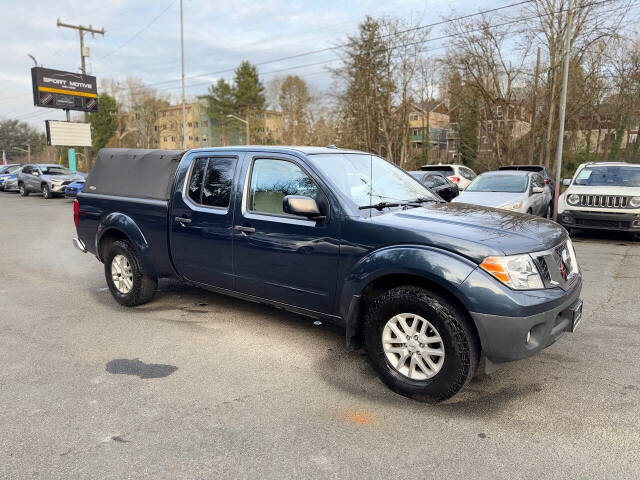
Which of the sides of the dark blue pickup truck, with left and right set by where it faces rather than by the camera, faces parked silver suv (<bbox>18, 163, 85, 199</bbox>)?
back

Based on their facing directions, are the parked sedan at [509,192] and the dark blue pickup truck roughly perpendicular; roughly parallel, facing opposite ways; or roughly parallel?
roughly perpendicular

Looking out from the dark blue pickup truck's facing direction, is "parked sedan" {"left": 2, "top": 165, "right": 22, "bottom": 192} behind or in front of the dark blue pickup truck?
behind

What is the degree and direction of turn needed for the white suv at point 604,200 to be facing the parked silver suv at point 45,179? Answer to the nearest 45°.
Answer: approximately 90° to its right

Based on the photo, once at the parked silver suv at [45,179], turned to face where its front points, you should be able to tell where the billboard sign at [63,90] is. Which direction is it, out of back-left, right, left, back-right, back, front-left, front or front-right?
back-left

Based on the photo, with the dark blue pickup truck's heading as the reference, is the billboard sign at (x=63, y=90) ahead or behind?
behind

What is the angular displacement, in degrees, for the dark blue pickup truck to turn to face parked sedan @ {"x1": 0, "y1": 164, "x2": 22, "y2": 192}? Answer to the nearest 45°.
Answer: approximately 180°

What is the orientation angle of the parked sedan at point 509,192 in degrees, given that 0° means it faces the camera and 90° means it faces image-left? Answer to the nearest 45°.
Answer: approximately 45°

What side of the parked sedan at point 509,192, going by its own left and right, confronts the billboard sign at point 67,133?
right

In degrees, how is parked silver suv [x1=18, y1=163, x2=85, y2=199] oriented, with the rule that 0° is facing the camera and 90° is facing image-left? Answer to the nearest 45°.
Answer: approximately 315°
